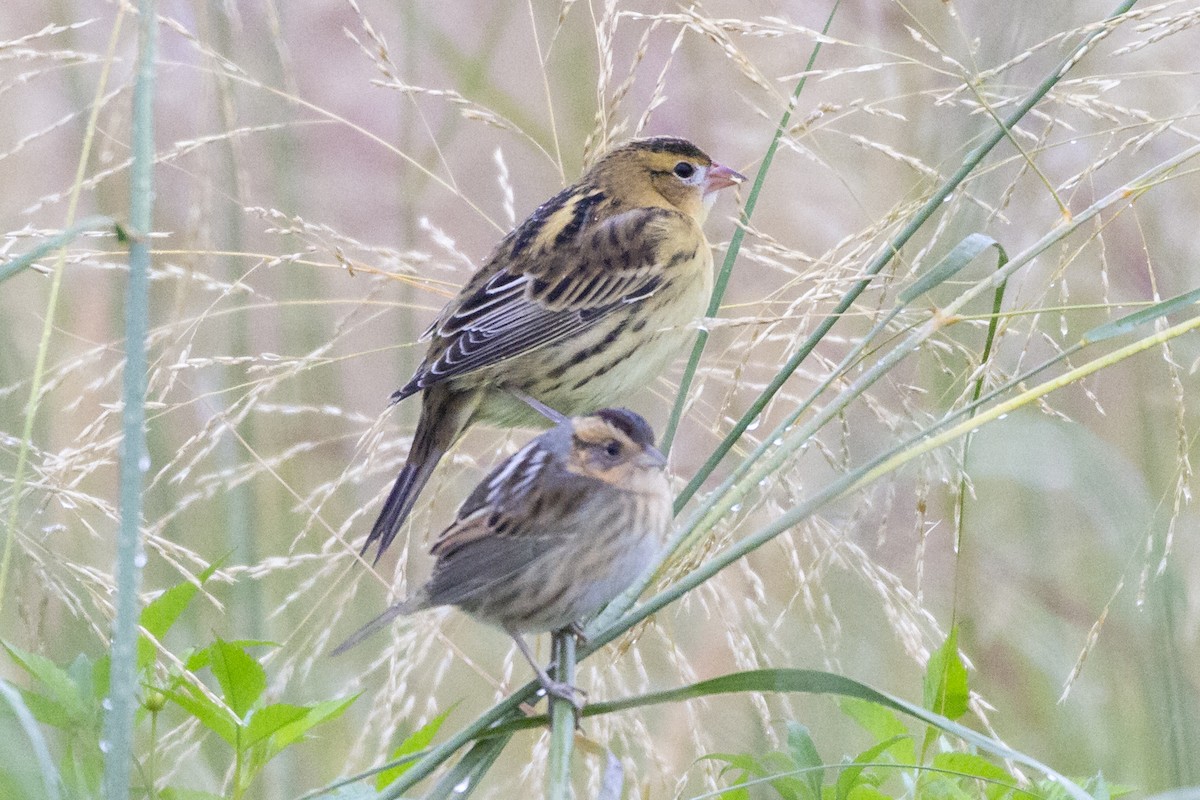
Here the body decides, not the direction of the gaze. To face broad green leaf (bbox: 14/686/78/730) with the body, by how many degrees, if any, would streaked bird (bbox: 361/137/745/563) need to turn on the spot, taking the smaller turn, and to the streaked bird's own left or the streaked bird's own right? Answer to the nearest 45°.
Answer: approximately 180°

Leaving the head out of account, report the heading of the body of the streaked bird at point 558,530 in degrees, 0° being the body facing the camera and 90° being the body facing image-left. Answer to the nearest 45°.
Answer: approximately 315°

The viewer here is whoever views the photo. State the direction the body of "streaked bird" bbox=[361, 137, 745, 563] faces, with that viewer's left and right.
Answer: facing to the right of the viewer

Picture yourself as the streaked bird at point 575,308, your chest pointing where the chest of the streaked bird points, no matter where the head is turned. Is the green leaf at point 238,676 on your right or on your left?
on your right

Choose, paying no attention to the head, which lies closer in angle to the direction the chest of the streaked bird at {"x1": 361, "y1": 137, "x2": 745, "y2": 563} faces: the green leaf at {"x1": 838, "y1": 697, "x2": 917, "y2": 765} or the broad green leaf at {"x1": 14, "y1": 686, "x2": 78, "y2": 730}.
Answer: the green leaf

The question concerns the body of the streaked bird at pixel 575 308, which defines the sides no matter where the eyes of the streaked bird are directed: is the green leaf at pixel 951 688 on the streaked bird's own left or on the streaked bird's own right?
on the streaked bird's own right

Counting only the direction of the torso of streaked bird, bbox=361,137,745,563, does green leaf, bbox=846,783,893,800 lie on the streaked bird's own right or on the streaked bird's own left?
on the streaked bird's own right
